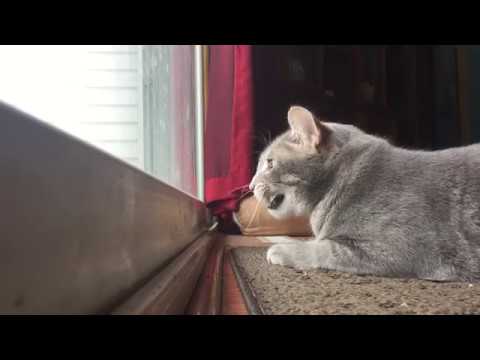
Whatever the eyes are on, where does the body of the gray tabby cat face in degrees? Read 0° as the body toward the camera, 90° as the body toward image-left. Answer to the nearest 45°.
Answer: approximately 90°
